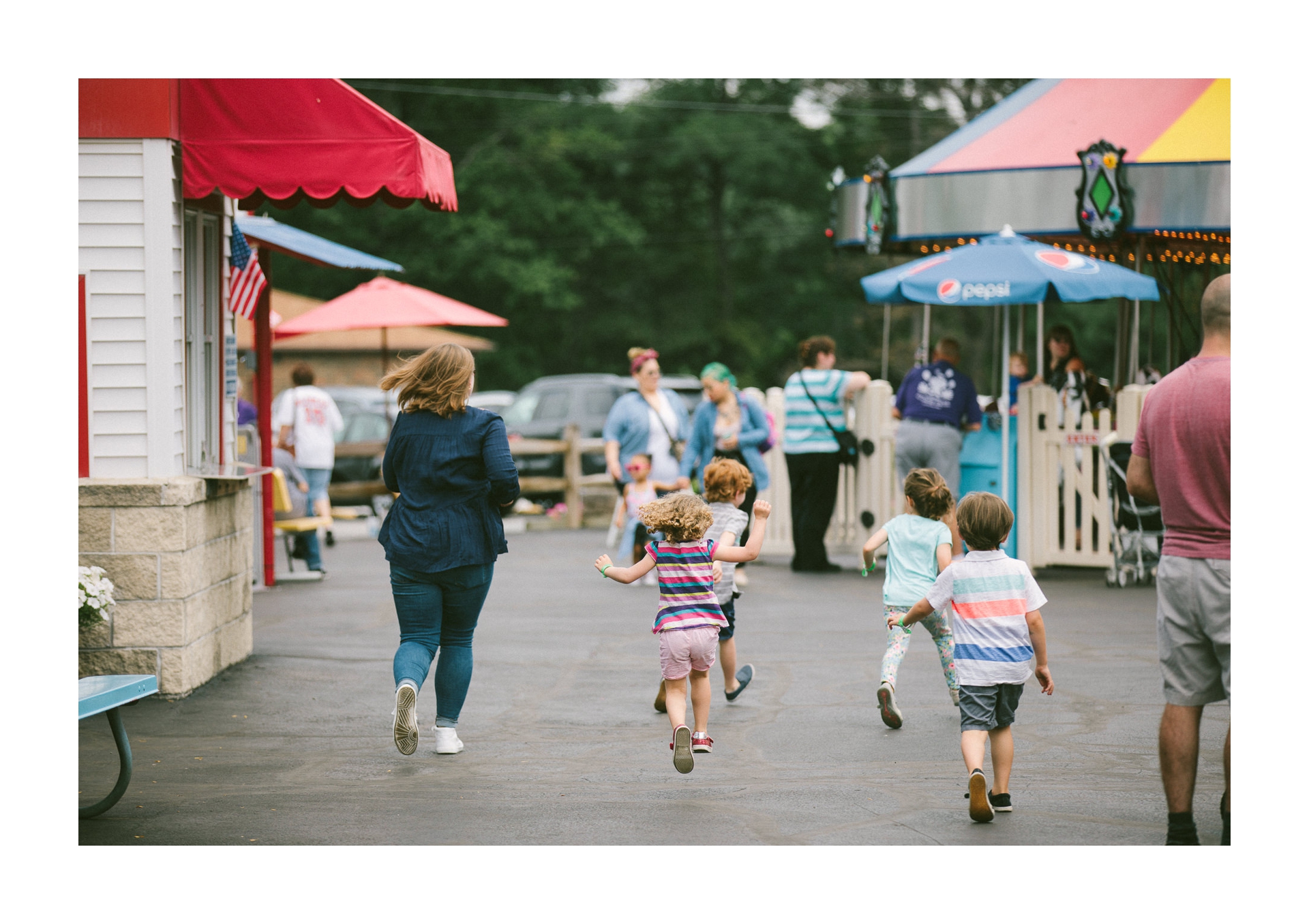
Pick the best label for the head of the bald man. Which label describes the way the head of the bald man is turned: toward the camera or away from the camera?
away from the camera

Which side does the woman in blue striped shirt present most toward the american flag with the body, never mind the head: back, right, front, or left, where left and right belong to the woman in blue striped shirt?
back

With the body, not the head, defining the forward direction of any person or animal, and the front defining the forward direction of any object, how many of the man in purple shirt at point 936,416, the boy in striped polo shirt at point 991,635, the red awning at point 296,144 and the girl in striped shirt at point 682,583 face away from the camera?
3

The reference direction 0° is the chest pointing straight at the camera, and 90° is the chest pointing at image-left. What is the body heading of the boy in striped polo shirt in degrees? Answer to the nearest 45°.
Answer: approximately 180°

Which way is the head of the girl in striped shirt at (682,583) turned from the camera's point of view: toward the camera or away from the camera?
away from the camera

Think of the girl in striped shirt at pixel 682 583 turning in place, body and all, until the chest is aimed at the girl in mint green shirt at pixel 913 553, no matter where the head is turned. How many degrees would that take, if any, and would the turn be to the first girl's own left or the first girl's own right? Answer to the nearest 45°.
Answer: approximately 45° to the first girl's own right

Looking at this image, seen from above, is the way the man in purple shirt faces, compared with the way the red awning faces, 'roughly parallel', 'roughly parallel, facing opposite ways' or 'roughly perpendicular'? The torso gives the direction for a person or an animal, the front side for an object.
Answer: roughly perpendicular

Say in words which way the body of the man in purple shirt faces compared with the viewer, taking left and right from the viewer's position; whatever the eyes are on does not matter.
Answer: facing away from the viewer

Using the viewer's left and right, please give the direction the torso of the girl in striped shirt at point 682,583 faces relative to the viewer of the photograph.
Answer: facing away from the viewer

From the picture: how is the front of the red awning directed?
to the viewer's right

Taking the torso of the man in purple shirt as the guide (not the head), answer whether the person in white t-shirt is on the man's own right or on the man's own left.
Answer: on the man's own left

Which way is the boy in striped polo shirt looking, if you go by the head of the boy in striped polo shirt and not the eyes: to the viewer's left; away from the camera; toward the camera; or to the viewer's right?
away from the camera
